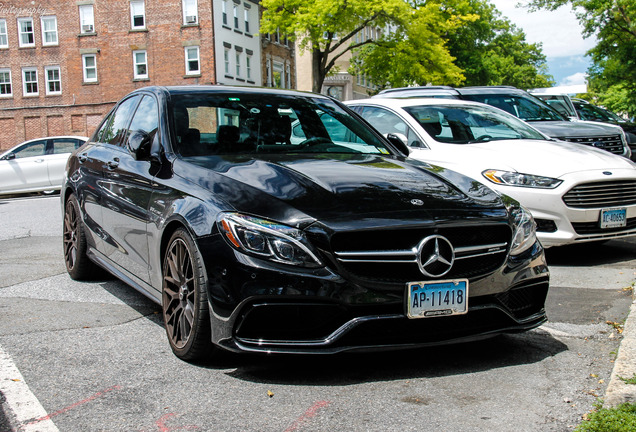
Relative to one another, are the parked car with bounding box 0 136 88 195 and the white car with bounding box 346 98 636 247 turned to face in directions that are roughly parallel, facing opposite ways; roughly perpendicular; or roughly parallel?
roughly perpendicular

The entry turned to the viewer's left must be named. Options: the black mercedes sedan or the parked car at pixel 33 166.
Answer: the parked car

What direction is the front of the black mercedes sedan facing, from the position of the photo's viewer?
facing the viewer and to the right of the viewer

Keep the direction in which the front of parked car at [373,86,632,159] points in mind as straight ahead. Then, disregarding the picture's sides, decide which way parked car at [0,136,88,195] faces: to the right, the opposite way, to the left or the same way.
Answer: to the right

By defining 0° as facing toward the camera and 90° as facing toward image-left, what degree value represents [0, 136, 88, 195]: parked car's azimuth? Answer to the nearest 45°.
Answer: approximately 90°

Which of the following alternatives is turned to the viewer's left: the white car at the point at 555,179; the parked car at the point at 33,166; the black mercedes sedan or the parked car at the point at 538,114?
the parked car at the point at 33,166

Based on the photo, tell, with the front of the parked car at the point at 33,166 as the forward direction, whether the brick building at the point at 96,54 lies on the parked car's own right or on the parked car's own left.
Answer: on the parked car's own right

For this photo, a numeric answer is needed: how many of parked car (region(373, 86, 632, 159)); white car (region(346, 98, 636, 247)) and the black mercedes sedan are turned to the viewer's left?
0

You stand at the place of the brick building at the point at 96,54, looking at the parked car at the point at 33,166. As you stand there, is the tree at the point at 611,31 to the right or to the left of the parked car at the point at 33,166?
left

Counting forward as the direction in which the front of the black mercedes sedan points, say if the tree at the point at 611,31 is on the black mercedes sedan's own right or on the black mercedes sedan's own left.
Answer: on the black mercedes sedan's own left

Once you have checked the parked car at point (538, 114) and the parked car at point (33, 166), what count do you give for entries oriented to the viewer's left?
1
